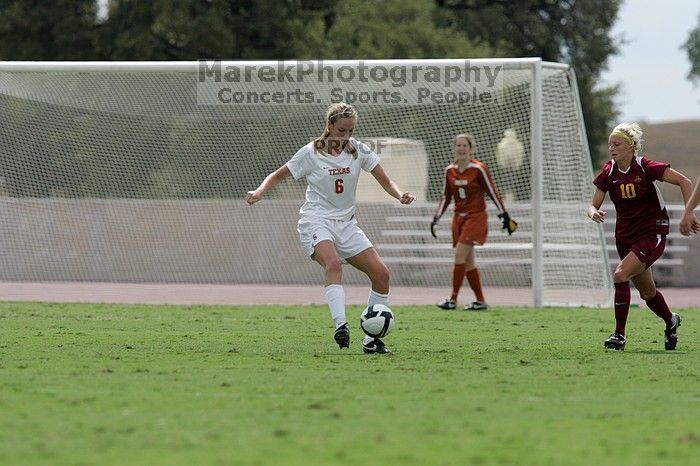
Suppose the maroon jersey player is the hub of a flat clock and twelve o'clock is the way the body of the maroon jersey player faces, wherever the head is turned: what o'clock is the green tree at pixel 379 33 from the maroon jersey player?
The green tree is roughly at 4 o'clock from the maroon jersey player.

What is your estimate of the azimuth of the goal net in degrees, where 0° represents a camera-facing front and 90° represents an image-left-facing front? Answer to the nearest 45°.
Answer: approximately 0°

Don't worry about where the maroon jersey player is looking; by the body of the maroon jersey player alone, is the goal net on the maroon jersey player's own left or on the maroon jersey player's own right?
on the maroon jersey player's own right

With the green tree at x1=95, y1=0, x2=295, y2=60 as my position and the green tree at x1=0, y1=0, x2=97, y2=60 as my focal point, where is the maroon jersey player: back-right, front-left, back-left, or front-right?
back-left

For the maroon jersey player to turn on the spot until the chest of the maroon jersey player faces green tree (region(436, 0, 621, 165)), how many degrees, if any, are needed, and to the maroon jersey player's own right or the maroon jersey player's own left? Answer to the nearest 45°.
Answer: approximately 135° to the maroon jersey player's own right

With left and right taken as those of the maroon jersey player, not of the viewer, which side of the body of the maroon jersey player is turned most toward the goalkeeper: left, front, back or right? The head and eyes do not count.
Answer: right

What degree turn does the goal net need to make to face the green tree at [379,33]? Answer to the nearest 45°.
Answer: approximately 180°

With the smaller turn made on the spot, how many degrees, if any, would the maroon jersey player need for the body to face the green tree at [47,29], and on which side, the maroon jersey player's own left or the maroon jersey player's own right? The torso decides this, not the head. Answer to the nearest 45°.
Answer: approximately 90° to the maroon jersey player's own right

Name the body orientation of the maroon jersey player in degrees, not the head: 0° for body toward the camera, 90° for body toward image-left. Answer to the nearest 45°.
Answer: approximately 45°
